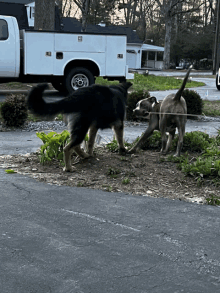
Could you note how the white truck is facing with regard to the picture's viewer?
facing to the left of the viewer

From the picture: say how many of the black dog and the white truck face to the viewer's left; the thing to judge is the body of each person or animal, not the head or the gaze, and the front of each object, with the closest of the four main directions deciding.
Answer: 1

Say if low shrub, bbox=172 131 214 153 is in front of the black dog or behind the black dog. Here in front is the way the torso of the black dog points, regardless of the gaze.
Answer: in front

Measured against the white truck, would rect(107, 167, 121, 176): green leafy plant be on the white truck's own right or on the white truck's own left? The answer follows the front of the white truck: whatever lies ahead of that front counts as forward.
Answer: on the white truck's own left

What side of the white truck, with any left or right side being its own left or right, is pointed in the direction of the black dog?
left

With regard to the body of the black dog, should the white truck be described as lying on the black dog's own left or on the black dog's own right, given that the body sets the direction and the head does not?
on the black dog's own left

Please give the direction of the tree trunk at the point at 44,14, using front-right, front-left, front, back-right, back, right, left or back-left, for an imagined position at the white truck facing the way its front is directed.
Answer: right

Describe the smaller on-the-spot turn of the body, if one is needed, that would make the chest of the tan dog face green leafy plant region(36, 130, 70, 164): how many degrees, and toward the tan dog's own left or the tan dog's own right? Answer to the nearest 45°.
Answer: approximately 45° to the tan dog's own left

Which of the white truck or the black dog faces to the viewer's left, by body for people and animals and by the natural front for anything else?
the white truck

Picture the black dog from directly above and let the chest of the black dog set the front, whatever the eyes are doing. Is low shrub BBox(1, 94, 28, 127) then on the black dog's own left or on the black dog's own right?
on the black dog's own left

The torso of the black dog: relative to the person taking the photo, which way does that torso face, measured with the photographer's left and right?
facing away from the viewer and to the right of the viewer

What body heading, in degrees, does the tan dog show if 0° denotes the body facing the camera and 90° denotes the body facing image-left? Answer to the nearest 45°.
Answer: approximately 135°

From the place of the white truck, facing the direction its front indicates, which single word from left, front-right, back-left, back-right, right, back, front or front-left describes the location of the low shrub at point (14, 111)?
left

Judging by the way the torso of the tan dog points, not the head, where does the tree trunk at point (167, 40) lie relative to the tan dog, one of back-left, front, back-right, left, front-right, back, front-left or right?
front-right
